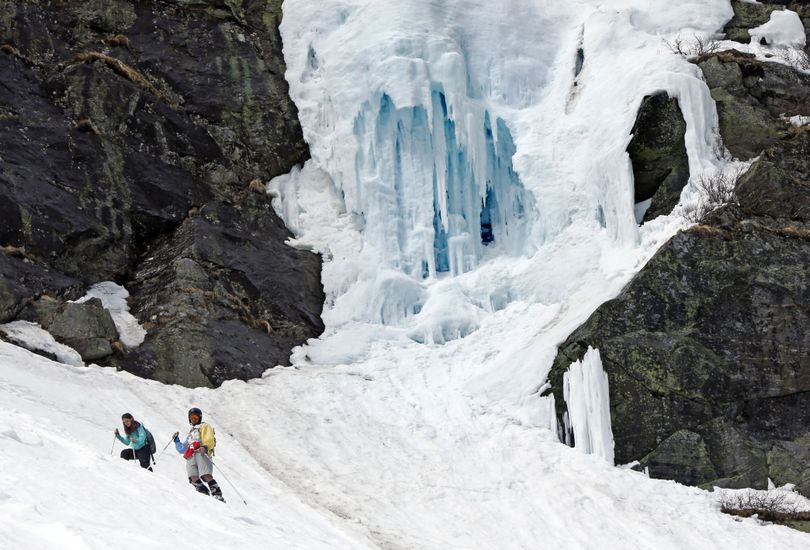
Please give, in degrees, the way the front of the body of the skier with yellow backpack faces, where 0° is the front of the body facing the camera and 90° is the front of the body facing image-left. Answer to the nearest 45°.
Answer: approximately 45°

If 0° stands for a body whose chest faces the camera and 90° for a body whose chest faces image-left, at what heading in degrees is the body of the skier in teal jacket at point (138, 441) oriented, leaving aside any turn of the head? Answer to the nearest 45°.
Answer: approximately 45°

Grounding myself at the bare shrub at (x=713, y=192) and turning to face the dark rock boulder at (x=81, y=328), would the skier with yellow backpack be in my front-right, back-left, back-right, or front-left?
front-left

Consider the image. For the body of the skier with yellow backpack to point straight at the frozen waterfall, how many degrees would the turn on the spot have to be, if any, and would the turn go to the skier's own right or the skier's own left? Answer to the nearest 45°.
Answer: approximately 180°

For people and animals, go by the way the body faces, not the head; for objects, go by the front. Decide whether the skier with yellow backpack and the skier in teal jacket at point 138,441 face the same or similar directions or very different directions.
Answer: same or similar directions

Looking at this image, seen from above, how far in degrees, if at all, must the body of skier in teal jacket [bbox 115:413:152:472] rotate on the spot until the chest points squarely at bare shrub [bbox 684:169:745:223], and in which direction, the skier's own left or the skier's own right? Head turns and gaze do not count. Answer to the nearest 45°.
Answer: approximately 180°

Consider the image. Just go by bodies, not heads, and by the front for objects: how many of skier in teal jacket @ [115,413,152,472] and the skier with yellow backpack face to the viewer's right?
0

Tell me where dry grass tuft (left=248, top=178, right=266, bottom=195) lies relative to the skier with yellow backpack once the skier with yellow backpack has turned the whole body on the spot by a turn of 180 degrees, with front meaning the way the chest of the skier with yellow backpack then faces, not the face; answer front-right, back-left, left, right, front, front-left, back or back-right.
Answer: front-left

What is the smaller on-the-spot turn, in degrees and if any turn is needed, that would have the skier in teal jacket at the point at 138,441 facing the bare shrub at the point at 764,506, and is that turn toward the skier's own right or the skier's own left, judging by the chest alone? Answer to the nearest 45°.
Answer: approximately 135° to the skier's own left

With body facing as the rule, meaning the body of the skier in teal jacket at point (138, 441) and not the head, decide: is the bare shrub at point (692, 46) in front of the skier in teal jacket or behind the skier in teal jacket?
behind

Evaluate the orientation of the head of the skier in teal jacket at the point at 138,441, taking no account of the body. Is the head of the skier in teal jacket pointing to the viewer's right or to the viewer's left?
to the viewer's left

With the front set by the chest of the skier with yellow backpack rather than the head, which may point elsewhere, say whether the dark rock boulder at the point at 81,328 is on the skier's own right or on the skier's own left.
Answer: on the skier's own right

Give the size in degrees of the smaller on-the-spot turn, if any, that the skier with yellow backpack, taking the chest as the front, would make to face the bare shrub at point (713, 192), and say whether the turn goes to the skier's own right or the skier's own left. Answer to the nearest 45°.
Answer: approximately 180°
